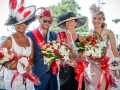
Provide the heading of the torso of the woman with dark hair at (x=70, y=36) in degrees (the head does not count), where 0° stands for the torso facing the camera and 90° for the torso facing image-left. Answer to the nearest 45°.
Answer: approximately 0°

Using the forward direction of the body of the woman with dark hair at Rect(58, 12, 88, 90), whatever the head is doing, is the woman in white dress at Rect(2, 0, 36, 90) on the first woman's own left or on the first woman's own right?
on the first woman's own right
